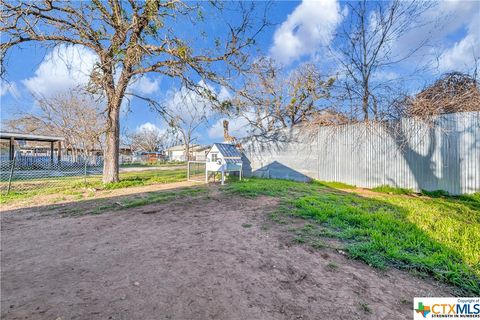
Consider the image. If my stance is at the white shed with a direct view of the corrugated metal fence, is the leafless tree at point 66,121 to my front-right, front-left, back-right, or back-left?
back-left

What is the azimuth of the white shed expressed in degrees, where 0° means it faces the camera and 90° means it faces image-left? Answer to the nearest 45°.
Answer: approximately 45°

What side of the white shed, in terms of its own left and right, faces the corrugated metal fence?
left

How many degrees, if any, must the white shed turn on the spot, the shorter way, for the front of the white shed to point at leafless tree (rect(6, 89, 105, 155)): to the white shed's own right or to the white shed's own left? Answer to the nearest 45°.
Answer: approximately 90° to the white shed's own right

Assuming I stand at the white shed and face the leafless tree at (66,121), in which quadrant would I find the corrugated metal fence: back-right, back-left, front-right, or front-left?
back-right
